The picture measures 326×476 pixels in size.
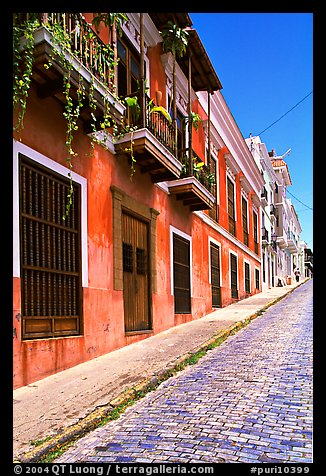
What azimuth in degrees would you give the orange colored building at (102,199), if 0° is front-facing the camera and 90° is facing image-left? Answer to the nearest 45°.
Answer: approximately 315°
